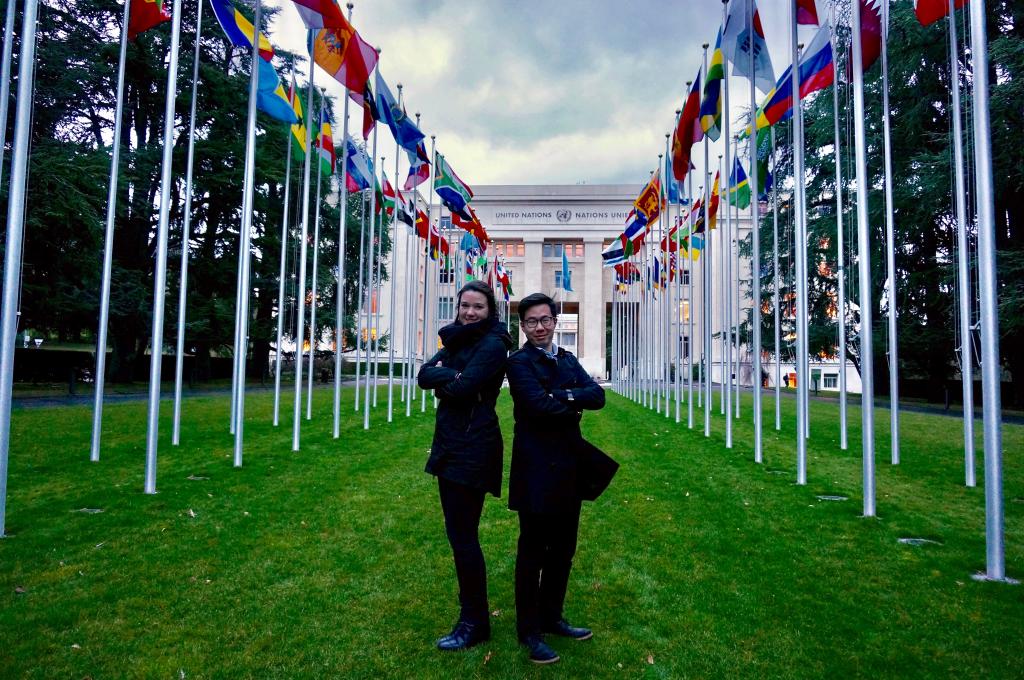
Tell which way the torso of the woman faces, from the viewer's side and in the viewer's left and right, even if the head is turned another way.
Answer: facing the viewer and to the left of the viewer

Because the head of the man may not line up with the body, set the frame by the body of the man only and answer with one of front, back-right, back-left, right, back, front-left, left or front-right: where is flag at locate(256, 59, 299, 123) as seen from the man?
back

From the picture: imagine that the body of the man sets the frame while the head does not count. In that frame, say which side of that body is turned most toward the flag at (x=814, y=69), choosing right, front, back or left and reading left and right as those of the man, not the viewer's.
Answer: left

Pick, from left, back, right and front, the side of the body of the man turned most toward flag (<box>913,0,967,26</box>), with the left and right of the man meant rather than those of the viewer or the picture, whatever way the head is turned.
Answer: left

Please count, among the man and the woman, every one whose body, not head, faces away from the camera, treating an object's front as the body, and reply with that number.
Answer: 0

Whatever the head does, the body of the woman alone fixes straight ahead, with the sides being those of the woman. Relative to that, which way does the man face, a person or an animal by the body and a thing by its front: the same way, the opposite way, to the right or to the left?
to the left

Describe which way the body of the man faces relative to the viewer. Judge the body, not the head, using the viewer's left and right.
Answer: facing the viewer and to the right of the viewer

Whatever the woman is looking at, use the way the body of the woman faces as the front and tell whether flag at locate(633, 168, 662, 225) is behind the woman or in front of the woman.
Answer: behind

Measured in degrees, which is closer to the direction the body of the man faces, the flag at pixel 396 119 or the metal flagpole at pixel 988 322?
the metal flagpole

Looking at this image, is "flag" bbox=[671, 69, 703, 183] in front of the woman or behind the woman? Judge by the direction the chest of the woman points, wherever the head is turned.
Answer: behind

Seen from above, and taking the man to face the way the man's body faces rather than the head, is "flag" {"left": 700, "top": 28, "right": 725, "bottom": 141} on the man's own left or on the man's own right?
on the man's own left

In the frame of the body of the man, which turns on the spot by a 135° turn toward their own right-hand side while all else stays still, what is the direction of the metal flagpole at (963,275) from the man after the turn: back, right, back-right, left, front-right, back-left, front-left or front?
back-right
